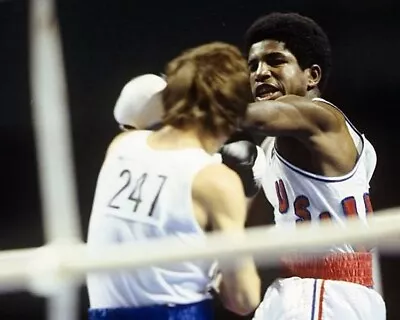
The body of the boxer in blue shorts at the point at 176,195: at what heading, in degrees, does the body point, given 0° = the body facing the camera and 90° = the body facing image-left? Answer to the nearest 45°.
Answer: approximately 225°

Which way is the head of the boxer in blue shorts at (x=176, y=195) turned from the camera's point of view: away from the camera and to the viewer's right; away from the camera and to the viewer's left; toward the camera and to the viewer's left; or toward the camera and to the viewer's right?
away from the camera and to the viewer's right
